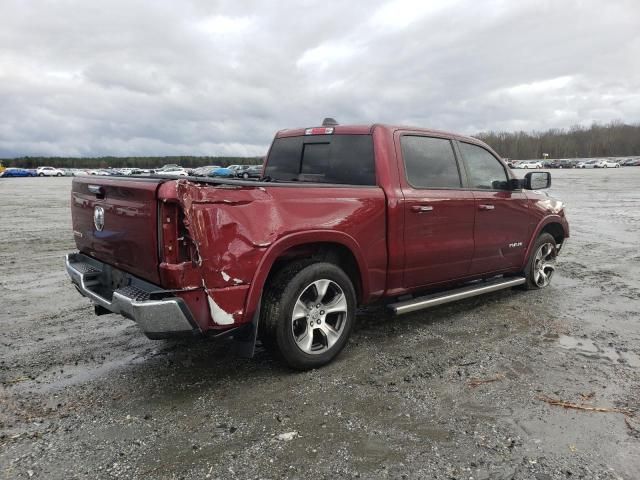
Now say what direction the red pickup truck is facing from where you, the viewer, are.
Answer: facing away from the viewer and to the right of the viewer
